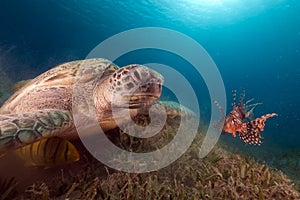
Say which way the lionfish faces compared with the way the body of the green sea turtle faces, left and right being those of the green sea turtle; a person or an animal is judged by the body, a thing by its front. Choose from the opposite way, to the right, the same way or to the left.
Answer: the opposite way

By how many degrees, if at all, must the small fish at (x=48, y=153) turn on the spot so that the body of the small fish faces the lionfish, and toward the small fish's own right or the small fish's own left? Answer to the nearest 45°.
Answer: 0° — it already faces it

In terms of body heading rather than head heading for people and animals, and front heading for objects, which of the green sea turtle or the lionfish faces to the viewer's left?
the lionfish

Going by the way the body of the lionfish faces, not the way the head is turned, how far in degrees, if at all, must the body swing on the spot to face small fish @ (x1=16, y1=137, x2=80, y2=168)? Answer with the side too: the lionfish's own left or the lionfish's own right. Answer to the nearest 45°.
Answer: approximately 45° to the lionfish's own left

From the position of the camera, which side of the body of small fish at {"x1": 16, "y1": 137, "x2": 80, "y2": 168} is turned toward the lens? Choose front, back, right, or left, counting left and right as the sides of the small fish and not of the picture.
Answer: right

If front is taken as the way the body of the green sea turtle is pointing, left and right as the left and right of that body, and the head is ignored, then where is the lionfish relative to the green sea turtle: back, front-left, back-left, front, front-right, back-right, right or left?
front-left

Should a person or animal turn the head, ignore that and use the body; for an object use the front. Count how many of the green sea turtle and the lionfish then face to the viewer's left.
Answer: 1

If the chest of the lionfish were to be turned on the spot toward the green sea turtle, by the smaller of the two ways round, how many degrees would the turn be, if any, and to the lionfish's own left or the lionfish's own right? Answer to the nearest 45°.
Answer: approximately 45° to the lionfish's own left

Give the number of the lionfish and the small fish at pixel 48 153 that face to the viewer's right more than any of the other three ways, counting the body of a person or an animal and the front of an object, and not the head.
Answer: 1

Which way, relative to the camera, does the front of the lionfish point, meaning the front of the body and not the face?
to the viewer's left
